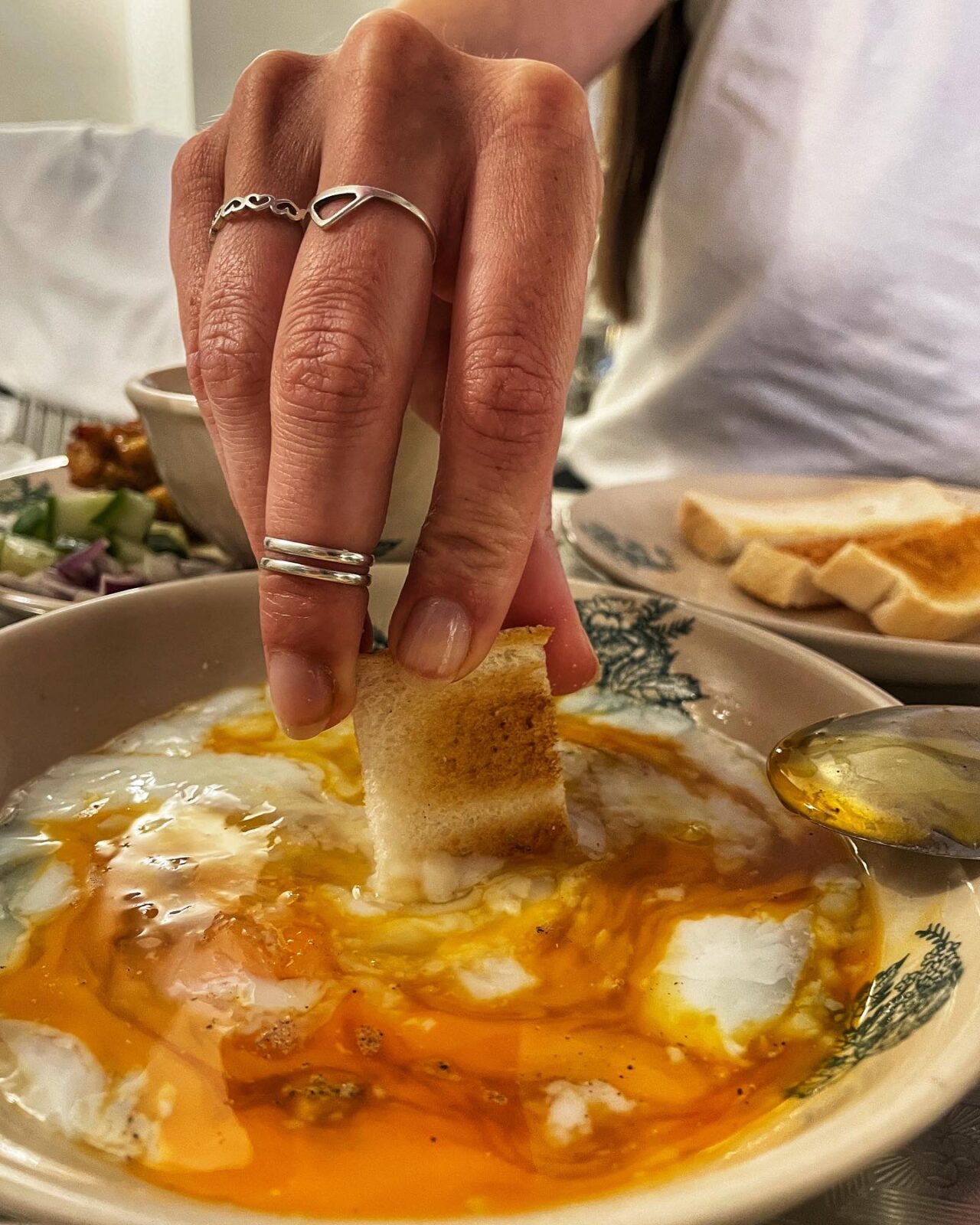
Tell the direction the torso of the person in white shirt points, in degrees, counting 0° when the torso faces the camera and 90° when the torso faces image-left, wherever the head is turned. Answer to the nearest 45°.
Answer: approximately 0°
